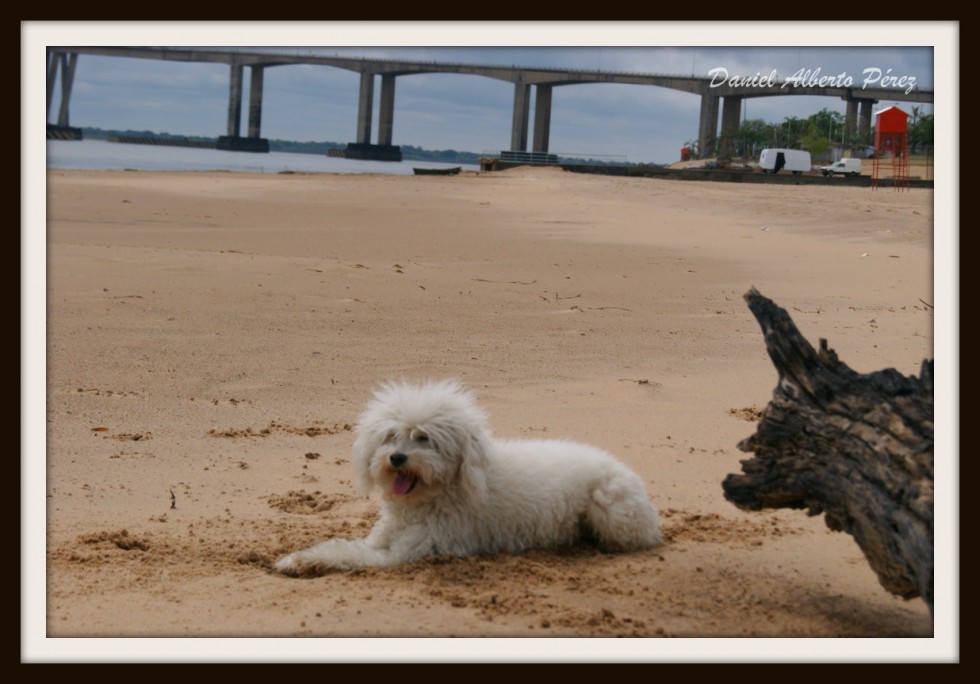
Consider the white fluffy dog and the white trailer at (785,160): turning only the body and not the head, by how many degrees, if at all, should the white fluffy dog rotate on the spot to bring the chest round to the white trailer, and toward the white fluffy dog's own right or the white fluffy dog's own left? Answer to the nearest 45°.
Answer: approximately 90° to the white fluffy dog's own right

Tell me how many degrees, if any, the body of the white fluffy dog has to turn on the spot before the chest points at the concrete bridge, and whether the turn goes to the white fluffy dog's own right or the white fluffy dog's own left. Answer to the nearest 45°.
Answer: approximately 90° to the white fluffy dog's own right

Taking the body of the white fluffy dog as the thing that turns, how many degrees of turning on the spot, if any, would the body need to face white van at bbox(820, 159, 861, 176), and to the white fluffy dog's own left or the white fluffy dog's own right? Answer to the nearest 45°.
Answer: approximately 90° to the white fluffy dog's own right

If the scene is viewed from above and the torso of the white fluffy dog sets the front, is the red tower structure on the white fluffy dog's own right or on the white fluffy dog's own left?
on the white fluffy dog's own right

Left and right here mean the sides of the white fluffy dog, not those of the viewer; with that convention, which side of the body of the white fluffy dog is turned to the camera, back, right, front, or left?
left
